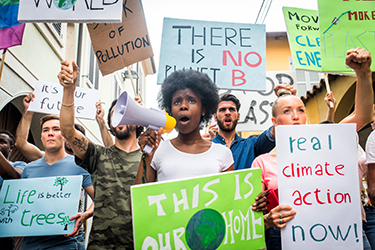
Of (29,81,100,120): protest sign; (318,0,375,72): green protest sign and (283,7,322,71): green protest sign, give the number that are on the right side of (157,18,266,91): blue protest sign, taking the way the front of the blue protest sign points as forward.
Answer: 1

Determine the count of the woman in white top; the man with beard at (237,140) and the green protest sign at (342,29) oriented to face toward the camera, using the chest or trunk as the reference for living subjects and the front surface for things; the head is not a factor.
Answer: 3

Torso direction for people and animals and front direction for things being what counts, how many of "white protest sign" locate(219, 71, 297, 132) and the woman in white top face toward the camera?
2

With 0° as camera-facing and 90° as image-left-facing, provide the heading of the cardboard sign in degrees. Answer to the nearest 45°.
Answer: approximately 0°

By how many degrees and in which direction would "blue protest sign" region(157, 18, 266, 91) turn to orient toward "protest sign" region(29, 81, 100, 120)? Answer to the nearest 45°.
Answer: approximately 90° to its right
